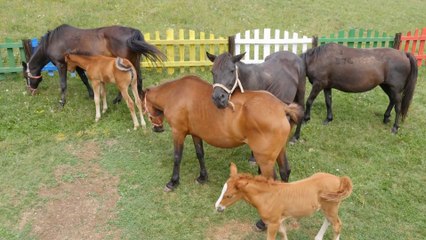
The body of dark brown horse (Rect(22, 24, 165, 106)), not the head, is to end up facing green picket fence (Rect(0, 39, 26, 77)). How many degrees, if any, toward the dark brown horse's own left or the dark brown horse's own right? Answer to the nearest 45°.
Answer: approximately 45° to the dark brown horse's own right

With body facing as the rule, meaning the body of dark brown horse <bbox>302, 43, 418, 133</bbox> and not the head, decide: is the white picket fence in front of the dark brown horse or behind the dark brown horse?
in front

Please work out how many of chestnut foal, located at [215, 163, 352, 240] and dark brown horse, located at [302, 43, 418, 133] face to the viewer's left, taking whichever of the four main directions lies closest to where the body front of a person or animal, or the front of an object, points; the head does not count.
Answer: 2

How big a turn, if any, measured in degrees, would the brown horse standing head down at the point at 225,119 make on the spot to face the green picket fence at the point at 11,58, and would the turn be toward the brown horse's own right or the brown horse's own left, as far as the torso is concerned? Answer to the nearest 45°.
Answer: approximately 45° to the brown horse's own right

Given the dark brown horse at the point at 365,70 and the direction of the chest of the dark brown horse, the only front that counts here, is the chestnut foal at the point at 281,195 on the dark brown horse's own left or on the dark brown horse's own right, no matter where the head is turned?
on the dark brown horse's own left

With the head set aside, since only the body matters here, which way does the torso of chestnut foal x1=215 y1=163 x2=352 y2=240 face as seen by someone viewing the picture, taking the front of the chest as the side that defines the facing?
to the viewer's left

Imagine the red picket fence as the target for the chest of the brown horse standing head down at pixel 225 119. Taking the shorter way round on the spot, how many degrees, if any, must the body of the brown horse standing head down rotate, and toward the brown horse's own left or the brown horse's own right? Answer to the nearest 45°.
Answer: approximately 135° to the brown horse's own right

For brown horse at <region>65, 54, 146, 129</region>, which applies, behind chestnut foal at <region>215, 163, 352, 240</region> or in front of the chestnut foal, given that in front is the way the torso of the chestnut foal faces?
in front

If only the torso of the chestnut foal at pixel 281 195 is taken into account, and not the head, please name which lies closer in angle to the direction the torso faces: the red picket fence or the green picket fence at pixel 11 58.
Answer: the green picket fence

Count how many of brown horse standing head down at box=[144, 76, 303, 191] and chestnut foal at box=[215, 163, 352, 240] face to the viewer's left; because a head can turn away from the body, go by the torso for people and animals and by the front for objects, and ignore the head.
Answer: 2

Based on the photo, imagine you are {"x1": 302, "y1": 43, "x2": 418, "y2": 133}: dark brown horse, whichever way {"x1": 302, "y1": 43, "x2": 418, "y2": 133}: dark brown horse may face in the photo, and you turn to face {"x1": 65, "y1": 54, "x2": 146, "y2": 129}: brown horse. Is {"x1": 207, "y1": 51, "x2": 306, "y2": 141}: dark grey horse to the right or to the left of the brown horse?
left

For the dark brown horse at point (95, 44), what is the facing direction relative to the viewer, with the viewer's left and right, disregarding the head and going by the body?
facing to the left of the viewer

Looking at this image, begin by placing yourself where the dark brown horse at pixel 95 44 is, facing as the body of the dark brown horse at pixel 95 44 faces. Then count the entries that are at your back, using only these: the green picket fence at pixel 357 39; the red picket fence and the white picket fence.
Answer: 3

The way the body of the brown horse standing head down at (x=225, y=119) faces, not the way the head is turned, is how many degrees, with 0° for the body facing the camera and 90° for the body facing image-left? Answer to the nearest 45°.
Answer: approximately 90°
